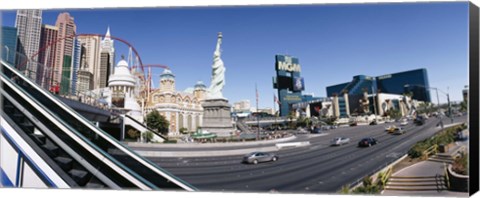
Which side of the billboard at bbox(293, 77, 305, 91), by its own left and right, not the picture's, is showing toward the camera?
front

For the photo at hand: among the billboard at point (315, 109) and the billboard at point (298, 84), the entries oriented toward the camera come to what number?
2

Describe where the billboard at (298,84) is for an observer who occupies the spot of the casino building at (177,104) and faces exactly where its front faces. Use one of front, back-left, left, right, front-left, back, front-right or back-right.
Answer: left

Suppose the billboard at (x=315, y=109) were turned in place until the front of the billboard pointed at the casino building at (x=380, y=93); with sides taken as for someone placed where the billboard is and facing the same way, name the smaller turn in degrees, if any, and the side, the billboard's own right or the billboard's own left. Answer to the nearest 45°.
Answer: approximately 90° to the billboard's own left

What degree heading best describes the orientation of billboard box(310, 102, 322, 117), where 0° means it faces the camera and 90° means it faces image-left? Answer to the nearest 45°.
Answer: approximately 0°

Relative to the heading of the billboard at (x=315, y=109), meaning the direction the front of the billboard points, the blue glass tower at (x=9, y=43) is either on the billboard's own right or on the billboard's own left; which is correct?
on the billboard's own right

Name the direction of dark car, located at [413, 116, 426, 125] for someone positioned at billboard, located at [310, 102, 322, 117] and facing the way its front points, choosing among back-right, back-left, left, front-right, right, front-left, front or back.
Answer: left

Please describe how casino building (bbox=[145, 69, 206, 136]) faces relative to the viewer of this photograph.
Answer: facing the viewer and to the right of the viewer
